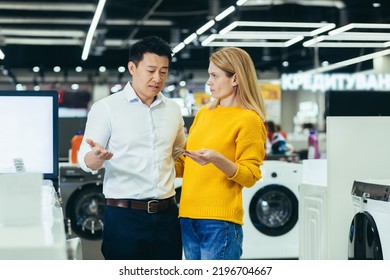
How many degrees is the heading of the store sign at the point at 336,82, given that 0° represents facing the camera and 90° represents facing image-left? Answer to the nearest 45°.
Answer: approximately 0°

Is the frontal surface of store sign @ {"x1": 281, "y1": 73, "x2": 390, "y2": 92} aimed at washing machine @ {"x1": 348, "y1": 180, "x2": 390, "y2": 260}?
yes

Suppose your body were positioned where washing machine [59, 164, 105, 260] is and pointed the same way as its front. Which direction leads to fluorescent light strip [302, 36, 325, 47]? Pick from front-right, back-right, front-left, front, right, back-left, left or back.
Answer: back-left

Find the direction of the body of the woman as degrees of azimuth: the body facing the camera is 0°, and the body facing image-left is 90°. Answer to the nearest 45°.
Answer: approximately 45°

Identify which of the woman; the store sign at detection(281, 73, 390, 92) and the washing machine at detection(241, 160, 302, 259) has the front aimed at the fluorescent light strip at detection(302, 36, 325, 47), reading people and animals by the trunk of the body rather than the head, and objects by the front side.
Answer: the store sign

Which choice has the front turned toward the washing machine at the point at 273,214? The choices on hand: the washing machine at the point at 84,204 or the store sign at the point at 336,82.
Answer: the store sign

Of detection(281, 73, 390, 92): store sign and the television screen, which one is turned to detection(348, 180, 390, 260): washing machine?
the store sign

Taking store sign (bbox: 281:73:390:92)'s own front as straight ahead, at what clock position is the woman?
The woman is roughly at 12 o'clock from the store sign.

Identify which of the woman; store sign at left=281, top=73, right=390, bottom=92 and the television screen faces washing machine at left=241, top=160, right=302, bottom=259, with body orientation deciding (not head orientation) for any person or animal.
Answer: the store sign

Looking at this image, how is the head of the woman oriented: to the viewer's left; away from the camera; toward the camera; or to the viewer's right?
to the viewer's left

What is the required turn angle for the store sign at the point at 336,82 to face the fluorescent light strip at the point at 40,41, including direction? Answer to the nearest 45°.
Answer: approximately 90° to its right
